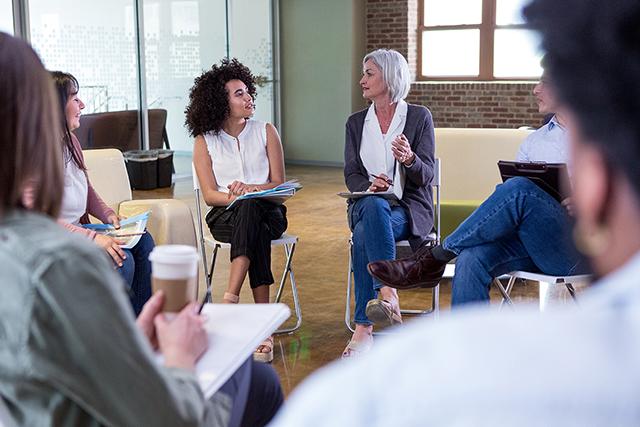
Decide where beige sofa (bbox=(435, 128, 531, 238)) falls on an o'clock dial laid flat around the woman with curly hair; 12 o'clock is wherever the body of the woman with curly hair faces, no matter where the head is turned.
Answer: The beige sofa is roughly at 8 o'clock from the woman with curly hair.

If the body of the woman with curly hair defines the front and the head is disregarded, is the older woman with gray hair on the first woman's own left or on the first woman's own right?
on the first woman's own left

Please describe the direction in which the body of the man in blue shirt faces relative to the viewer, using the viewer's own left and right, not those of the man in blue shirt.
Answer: facing to the left of the viewer

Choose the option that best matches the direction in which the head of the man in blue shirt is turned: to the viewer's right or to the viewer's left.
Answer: to the viewer's left

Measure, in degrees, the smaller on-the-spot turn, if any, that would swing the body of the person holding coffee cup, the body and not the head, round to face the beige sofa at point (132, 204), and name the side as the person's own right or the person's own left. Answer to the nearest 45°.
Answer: approximately 45° to the person's own left

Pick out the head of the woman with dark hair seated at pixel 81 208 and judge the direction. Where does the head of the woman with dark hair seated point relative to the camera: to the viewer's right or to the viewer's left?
to the viewer's right

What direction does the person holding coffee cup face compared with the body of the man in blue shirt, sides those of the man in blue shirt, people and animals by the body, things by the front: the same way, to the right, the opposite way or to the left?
to the right

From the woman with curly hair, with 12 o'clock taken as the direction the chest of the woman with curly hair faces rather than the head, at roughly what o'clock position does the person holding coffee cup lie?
The person holding coffee cup is roughly at 12 o'clock from the woman with curly hair.

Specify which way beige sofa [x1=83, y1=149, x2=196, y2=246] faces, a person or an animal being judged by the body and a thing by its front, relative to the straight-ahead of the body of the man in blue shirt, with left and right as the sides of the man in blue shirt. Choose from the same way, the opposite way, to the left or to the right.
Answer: the opposite way

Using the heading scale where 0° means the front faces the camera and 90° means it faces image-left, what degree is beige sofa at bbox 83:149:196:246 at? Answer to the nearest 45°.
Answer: approximately 315°

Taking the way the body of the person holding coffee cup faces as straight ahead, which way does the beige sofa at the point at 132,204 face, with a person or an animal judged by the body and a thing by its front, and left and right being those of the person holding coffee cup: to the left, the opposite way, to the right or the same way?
to the right
